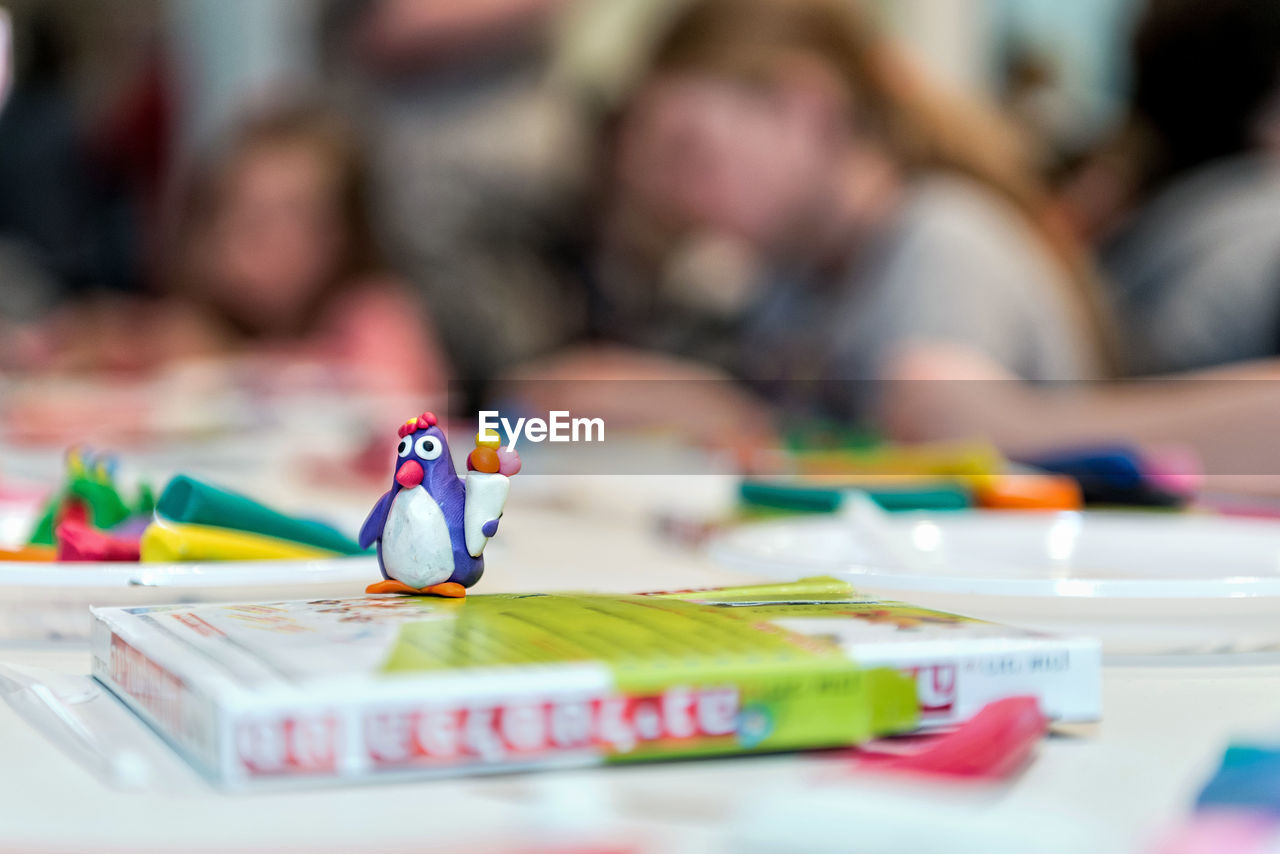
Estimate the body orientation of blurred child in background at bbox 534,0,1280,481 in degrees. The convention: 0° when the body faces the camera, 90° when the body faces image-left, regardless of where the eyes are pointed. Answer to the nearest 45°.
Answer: approximately 45°

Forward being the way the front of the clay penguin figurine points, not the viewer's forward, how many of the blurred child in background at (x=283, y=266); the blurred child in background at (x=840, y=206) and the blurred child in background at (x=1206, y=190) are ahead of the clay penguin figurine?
0

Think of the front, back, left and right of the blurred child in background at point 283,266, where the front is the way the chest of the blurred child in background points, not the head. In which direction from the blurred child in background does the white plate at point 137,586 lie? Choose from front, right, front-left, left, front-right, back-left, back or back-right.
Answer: front

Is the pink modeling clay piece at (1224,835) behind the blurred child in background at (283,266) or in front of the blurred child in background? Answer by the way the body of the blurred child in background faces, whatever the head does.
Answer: in front

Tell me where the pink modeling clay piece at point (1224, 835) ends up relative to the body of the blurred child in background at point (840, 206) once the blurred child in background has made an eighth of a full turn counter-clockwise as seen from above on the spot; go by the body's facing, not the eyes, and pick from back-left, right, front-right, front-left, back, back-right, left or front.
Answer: front

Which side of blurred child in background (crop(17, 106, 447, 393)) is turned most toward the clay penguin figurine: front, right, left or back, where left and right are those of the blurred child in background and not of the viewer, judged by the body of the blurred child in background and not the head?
front

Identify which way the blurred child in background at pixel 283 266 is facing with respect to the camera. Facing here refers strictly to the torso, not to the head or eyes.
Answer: toward the camera

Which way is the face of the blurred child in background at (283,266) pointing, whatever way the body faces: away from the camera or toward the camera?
toward the camera

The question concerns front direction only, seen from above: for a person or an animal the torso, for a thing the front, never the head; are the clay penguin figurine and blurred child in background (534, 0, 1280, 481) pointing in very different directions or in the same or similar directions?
same or similar directions

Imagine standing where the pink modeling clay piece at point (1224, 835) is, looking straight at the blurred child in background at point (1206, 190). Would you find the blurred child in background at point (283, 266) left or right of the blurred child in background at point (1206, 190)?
left

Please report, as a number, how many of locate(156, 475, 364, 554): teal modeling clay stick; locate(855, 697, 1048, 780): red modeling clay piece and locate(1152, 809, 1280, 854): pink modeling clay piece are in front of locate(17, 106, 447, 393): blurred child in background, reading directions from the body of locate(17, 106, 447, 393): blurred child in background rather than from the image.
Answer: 3

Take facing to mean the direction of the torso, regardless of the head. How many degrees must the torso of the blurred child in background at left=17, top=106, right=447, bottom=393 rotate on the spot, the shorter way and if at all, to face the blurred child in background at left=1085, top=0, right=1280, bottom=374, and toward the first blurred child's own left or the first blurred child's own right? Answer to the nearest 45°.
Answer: approximately 45° to the first blurred child's own left

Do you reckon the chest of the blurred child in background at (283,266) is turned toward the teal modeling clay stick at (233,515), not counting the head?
yes
